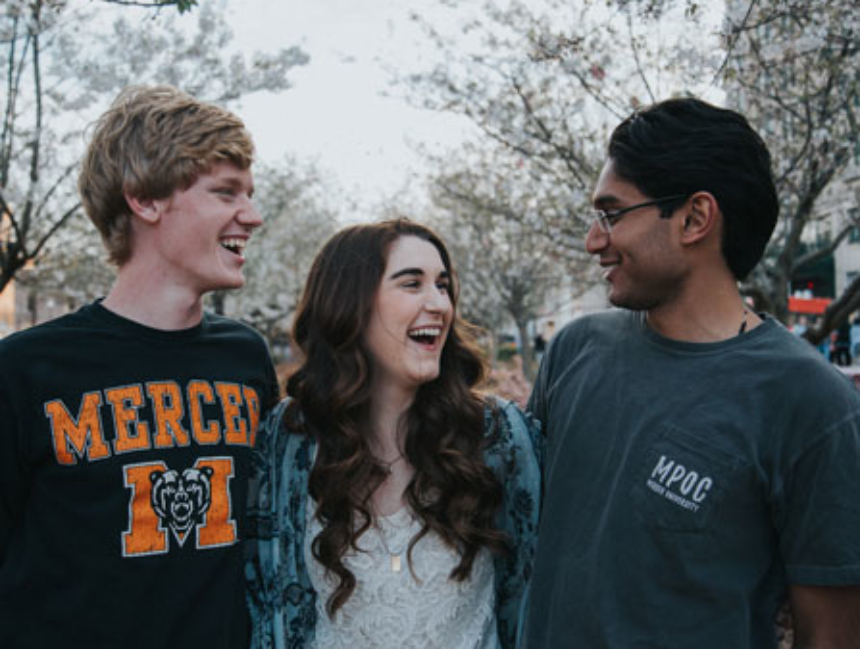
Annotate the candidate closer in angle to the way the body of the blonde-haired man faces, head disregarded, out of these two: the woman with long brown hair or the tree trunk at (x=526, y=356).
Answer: the woman with long brown hair

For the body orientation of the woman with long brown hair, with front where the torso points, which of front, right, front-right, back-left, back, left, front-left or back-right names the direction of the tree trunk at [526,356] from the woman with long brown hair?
back

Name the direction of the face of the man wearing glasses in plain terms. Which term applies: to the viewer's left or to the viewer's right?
to the viewer's left

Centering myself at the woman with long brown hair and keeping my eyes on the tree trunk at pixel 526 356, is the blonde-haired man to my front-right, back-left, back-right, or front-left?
back-left

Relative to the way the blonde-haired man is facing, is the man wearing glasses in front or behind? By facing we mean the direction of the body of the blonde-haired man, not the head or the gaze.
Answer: in front

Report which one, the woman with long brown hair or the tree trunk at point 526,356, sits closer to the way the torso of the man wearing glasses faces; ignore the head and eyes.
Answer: the woman with long brown hair

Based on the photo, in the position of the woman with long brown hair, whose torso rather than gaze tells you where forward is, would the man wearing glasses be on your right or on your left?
on your left

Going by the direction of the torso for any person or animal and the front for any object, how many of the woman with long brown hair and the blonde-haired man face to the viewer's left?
0

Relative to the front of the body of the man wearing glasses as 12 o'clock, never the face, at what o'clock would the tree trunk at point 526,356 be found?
The tree trunk is roughly at 4 o'clock from the man wearing glasses.

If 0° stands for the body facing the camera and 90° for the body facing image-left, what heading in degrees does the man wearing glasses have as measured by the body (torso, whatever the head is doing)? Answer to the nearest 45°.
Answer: approximately 45°

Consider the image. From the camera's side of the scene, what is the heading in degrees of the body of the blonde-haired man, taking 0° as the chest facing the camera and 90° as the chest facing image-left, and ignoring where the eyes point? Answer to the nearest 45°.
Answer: approximately 315°

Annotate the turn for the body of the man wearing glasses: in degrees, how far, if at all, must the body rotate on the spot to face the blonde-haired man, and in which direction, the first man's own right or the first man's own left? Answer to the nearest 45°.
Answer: approximately 45° to the first man's own right

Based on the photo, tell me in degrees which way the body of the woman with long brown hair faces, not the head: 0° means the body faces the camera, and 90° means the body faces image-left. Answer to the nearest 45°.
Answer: approximately 0°

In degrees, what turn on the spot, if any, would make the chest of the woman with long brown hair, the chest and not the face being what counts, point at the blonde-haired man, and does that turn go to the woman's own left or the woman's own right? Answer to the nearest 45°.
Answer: approximately 45° to the woman's own right

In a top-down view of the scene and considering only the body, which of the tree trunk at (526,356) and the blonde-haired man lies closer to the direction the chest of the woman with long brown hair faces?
the blonde-haired man
